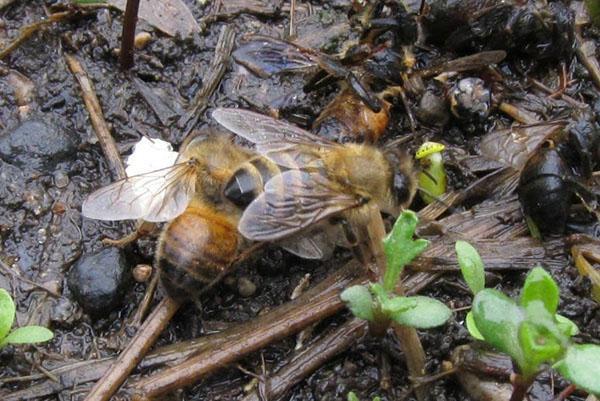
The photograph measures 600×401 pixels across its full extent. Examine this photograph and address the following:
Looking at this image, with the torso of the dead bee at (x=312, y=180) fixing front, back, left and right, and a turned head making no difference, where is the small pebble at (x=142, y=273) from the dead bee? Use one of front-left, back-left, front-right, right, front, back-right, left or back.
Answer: back

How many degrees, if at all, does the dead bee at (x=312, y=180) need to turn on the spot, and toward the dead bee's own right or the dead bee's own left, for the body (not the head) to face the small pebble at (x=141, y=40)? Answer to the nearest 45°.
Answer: approximately 135° to the dead bee's own left

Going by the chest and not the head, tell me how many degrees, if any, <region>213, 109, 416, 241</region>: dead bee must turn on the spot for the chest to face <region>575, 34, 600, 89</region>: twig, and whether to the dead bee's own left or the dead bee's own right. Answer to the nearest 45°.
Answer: approximately 45° to the dead bee's own left

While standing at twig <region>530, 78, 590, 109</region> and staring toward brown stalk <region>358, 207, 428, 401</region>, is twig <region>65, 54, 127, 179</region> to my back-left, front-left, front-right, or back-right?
front-right

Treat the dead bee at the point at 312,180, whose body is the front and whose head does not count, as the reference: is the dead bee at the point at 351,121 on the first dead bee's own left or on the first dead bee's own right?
on the first dead bee's own left

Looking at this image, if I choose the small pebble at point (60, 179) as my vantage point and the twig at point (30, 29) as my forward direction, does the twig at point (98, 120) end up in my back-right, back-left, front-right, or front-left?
front-right

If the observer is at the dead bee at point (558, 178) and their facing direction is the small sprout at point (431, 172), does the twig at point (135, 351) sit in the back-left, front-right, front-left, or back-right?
front-left

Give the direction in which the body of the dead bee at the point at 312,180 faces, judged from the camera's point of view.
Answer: to the viewer's right

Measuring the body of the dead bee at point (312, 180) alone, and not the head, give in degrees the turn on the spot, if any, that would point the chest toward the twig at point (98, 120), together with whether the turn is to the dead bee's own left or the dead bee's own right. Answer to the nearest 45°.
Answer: approximately 135° to the dead bee's own left

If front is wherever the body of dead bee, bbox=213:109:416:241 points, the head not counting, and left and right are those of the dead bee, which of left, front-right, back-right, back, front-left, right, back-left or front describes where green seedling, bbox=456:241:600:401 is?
front-right

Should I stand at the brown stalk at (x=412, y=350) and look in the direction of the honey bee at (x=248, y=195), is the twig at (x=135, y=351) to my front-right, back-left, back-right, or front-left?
front-left

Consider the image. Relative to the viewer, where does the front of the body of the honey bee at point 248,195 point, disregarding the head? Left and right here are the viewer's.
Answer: facing to the right of the viewer
